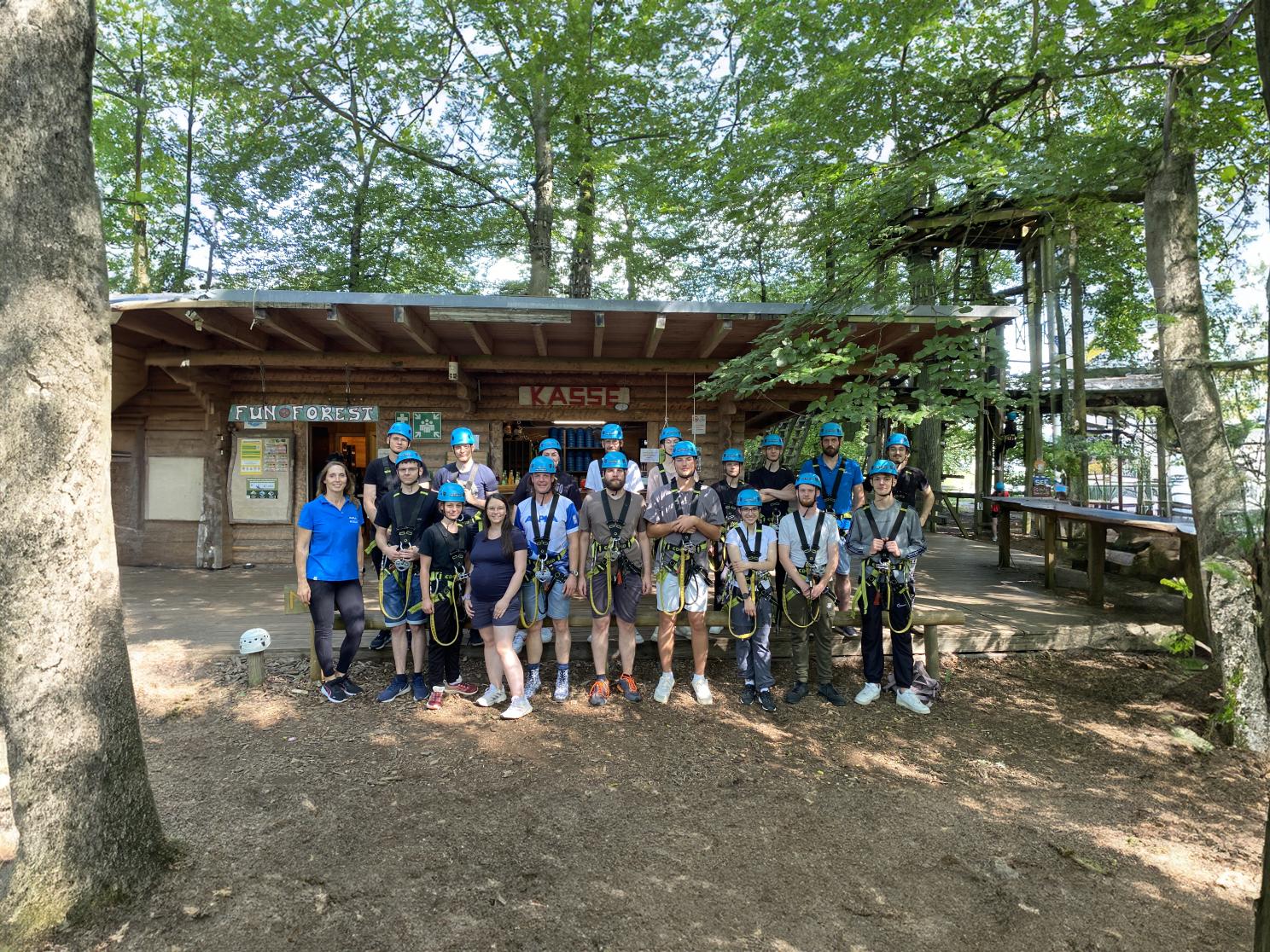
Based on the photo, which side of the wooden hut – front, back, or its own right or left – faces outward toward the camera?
front

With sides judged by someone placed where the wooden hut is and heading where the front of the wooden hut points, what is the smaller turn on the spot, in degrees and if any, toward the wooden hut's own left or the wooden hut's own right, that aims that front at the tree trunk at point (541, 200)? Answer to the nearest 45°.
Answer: approximately 135° to the wooden hut's own left

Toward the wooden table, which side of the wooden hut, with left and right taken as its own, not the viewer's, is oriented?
left

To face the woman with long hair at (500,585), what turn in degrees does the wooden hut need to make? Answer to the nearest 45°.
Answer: approximately 45° to its left

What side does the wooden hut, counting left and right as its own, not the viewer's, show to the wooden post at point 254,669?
front

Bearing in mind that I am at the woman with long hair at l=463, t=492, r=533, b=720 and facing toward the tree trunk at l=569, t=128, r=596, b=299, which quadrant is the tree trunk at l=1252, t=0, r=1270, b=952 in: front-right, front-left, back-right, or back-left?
back-right

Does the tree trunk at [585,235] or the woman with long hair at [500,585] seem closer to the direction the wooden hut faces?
the woman with long hair

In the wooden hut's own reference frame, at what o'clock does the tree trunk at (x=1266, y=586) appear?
The tree trunk is roughly at 11 o'clock from the wooden hut.
